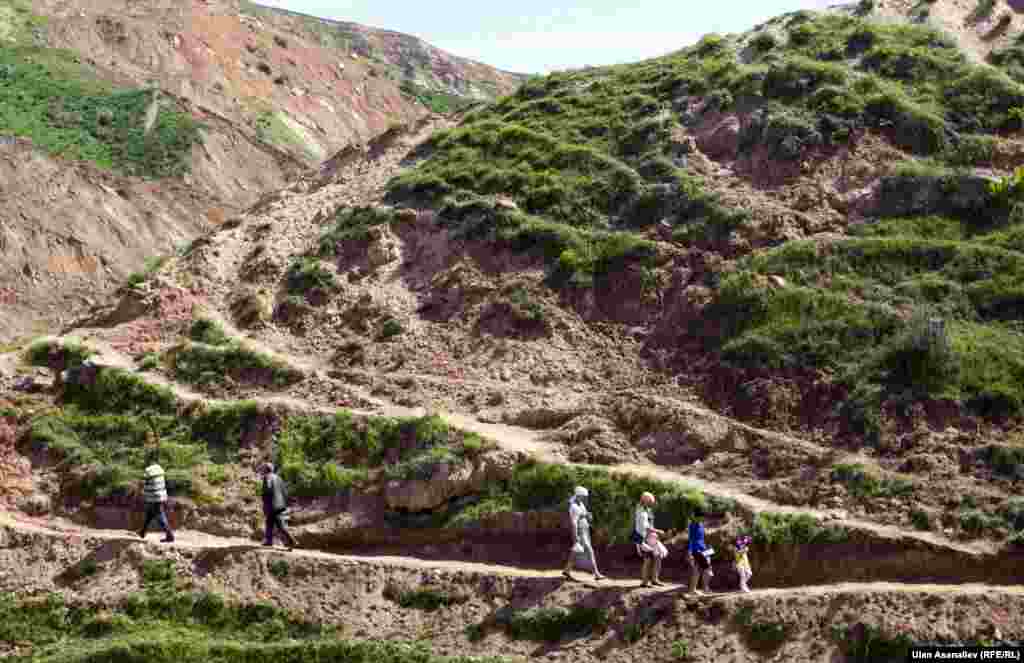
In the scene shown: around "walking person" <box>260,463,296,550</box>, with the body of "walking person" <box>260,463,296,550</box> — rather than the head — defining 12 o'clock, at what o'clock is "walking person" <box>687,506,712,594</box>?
"walking person" <box>687,506,712,594</box> is roughly at 7 o'clock from "walking person" <box>260,463,296,550</box>.

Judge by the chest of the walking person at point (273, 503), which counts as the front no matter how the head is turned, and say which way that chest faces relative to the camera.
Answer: to the viewer's left

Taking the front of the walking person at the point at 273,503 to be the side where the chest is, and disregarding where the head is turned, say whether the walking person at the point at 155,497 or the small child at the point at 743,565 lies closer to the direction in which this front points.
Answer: the walking person

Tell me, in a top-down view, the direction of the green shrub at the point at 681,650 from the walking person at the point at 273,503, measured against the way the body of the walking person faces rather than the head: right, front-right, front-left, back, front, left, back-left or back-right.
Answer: back-left

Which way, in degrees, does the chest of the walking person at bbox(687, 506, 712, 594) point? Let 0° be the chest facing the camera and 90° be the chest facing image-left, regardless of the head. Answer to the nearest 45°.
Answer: approximately 270°
